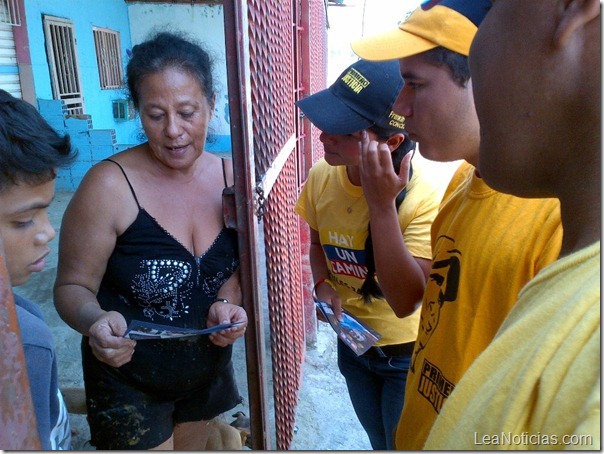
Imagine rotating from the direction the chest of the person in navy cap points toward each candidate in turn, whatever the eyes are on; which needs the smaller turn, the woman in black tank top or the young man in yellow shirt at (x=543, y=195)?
the woman in black tank top

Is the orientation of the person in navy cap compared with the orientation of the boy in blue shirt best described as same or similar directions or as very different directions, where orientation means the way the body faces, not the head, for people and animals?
very different directions

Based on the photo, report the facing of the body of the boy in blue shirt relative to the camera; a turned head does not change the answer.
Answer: to the viewer's right

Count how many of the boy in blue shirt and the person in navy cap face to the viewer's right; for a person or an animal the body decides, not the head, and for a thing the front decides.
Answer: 1

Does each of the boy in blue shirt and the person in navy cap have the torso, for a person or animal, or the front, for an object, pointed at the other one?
yes

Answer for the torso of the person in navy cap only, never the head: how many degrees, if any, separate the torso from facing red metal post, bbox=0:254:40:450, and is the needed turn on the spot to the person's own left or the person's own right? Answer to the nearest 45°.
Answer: approximately 45° to the person's own left

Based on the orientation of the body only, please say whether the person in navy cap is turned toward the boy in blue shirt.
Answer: yes

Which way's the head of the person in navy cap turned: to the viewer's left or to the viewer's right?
to the viewer's left

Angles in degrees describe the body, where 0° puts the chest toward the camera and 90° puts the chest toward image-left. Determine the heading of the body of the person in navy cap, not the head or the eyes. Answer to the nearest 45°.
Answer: approximately 45°

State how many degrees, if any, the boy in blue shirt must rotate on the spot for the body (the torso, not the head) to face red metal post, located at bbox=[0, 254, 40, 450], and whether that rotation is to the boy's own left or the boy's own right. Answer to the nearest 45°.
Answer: approximately 90° to the boy's own right
